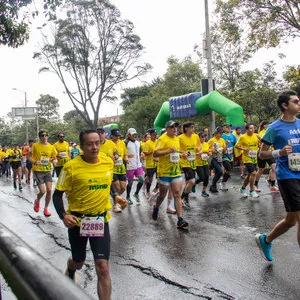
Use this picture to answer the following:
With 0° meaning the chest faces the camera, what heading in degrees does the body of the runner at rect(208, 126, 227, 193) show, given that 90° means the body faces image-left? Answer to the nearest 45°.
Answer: approximately 315°

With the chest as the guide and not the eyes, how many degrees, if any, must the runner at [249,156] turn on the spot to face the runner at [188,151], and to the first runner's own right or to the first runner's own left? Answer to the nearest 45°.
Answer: approximately 90° to the first runner's own right

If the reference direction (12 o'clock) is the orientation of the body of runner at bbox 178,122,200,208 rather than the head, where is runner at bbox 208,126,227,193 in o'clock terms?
runner at bbox 208,126,227,193 is roughly at 8 o'clock from runner at bbox 178,122,200,208.

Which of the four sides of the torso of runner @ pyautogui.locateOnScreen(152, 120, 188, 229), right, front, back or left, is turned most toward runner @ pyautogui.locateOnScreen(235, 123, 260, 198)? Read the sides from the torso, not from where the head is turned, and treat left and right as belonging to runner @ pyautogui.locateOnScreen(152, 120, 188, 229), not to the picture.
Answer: left
